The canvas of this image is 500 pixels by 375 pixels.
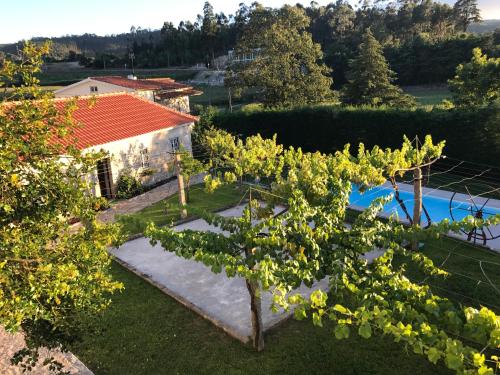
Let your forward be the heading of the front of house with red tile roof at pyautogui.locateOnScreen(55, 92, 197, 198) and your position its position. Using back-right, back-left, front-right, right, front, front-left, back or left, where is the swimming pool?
front

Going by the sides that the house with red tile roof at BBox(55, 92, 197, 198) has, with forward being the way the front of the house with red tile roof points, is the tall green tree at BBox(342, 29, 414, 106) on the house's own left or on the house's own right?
on the house's own left

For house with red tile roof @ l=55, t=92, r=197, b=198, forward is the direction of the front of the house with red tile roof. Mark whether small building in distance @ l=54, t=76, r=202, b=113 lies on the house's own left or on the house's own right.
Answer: on the house's own left

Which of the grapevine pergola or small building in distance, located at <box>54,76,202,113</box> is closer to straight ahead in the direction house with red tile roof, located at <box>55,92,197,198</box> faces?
the grapevine pergola

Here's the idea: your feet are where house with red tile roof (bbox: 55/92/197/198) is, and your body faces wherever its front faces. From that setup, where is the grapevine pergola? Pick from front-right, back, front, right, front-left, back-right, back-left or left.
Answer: front-right

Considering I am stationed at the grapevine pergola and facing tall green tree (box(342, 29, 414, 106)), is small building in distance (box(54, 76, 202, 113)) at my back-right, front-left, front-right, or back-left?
front-left

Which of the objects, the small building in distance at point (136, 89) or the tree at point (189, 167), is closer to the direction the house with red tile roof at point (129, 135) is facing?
the tree

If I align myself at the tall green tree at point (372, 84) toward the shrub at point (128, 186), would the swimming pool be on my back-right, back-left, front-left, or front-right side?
front-left

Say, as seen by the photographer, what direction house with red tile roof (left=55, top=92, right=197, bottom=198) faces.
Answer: facing the viewer and to the right of the viewer

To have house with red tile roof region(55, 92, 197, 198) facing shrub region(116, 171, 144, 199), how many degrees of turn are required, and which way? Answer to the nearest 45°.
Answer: approximately 45° to its right

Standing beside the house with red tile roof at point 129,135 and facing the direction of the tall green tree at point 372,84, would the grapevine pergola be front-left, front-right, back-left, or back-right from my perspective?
back-right
